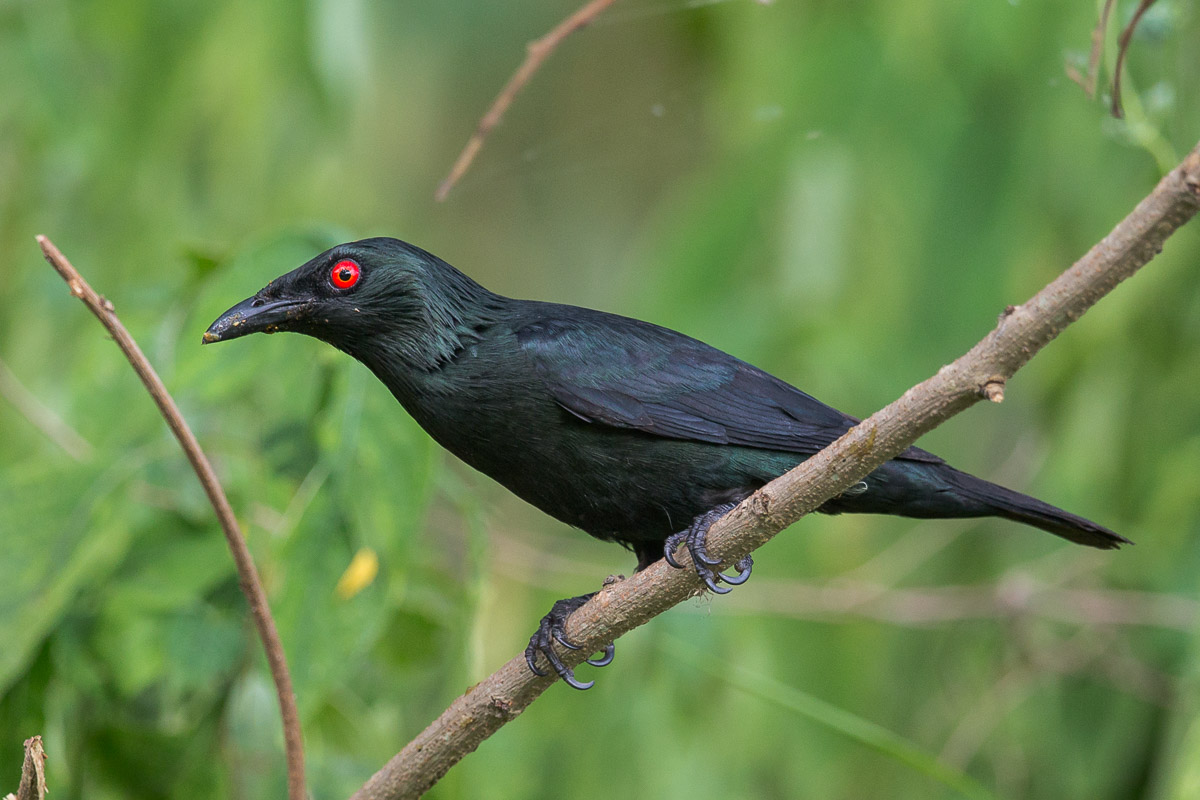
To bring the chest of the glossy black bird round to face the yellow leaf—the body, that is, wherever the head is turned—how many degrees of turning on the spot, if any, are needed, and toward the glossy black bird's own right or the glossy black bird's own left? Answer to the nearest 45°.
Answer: approximately 45° to the glossy black bird's own right

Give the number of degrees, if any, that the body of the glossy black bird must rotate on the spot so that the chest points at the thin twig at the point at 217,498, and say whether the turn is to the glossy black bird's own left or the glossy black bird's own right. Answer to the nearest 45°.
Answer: approximately 45° to the glossy black bird's own left

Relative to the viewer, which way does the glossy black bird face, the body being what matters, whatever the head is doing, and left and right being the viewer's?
facing to the left of the viewer
